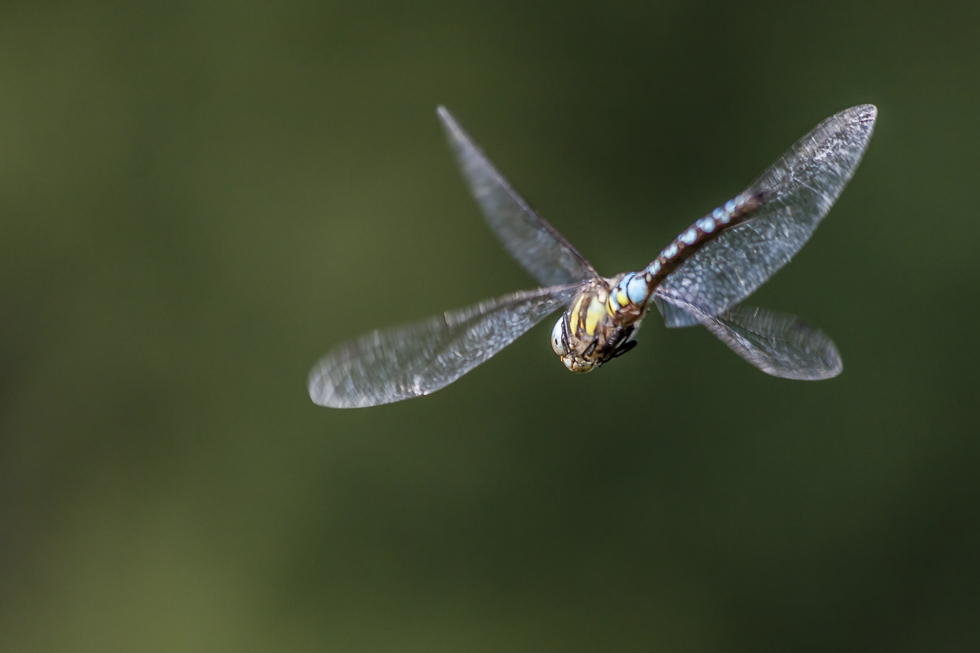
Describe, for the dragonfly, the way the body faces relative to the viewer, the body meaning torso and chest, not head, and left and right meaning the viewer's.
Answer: facing the viewer and to the left of the viewer
